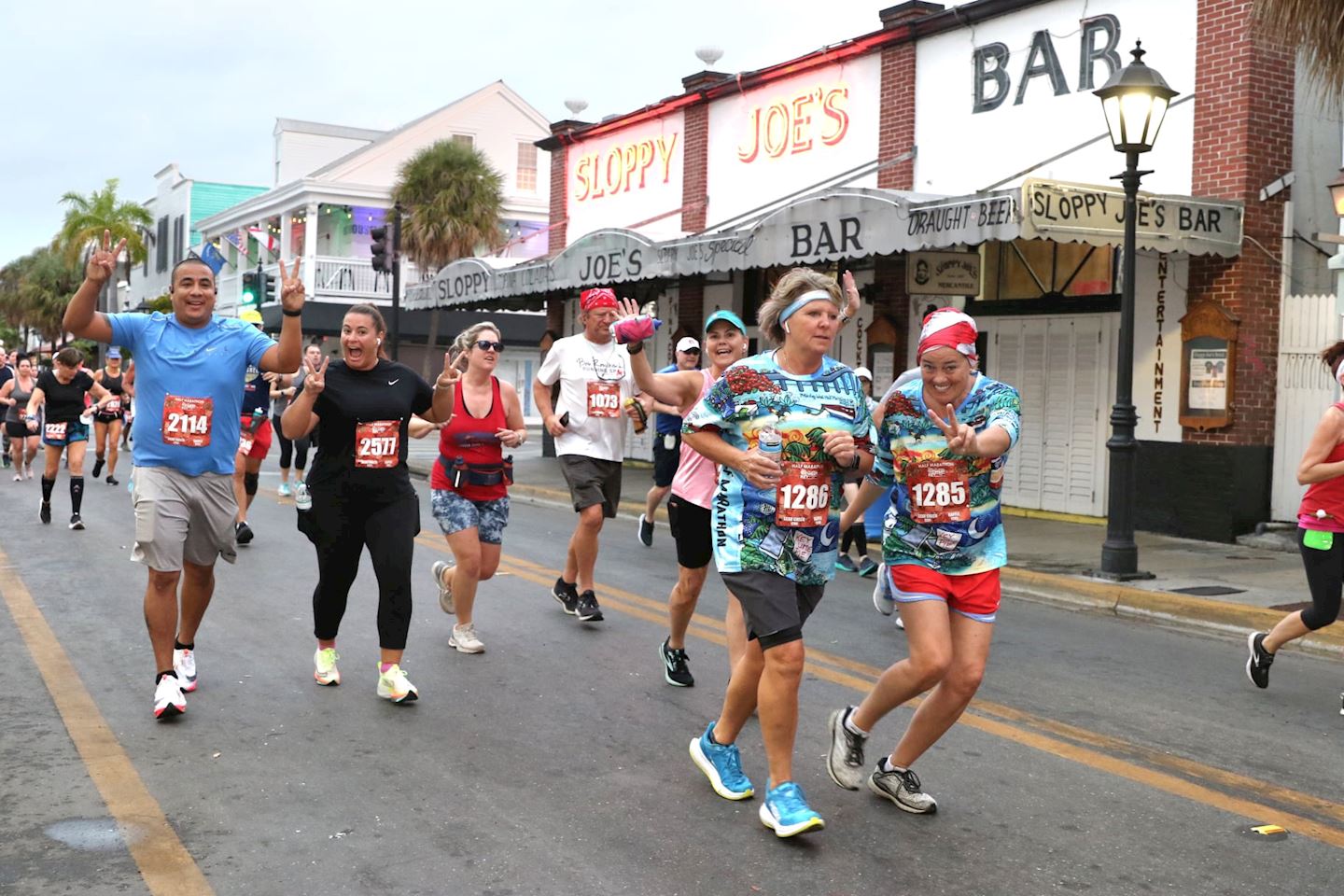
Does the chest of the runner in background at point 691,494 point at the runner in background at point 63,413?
no

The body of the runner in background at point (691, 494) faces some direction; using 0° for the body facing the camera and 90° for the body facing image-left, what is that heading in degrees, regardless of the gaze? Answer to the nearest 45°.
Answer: approximately 315°

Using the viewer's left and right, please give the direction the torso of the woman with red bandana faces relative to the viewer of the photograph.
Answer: facing the viewer

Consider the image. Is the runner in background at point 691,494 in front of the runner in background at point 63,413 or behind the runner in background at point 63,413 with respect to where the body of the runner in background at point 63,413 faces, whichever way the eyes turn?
in front

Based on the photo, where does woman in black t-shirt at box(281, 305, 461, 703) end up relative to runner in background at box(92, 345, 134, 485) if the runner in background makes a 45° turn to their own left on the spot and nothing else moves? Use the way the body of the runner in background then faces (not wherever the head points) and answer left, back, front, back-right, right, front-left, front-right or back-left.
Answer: front-right

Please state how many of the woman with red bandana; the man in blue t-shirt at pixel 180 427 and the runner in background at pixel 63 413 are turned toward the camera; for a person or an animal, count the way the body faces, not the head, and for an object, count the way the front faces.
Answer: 3

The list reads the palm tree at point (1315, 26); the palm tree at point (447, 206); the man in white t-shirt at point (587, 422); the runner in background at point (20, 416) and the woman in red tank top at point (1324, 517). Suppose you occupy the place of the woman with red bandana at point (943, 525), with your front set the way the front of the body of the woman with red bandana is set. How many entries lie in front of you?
0

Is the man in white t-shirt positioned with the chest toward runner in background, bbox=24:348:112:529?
no

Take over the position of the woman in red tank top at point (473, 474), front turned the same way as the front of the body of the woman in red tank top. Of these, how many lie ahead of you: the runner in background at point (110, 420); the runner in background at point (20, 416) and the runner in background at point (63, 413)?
0

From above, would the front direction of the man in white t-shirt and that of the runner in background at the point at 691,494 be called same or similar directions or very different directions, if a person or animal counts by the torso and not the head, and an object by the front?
same or similar directions

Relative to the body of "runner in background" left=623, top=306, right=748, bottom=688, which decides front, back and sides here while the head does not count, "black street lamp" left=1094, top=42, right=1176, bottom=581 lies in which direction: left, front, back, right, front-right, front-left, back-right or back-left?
left

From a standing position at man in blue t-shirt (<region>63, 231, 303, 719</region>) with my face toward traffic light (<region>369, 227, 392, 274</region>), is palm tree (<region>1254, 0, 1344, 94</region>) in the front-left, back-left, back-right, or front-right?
front-right

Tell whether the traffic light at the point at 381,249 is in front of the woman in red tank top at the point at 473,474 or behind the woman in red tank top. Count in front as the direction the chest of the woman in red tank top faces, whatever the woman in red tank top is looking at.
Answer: behind

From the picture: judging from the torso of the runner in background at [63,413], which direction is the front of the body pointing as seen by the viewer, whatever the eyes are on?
toward the camera

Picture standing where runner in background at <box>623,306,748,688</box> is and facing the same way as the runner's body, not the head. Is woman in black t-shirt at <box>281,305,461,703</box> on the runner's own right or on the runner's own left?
on the runner's own right

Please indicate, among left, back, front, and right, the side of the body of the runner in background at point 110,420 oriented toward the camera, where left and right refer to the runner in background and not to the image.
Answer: front

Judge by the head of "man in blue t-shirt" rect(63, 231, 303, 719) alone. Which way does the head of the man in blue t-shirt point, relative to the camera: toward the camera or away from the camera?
toward the camera
